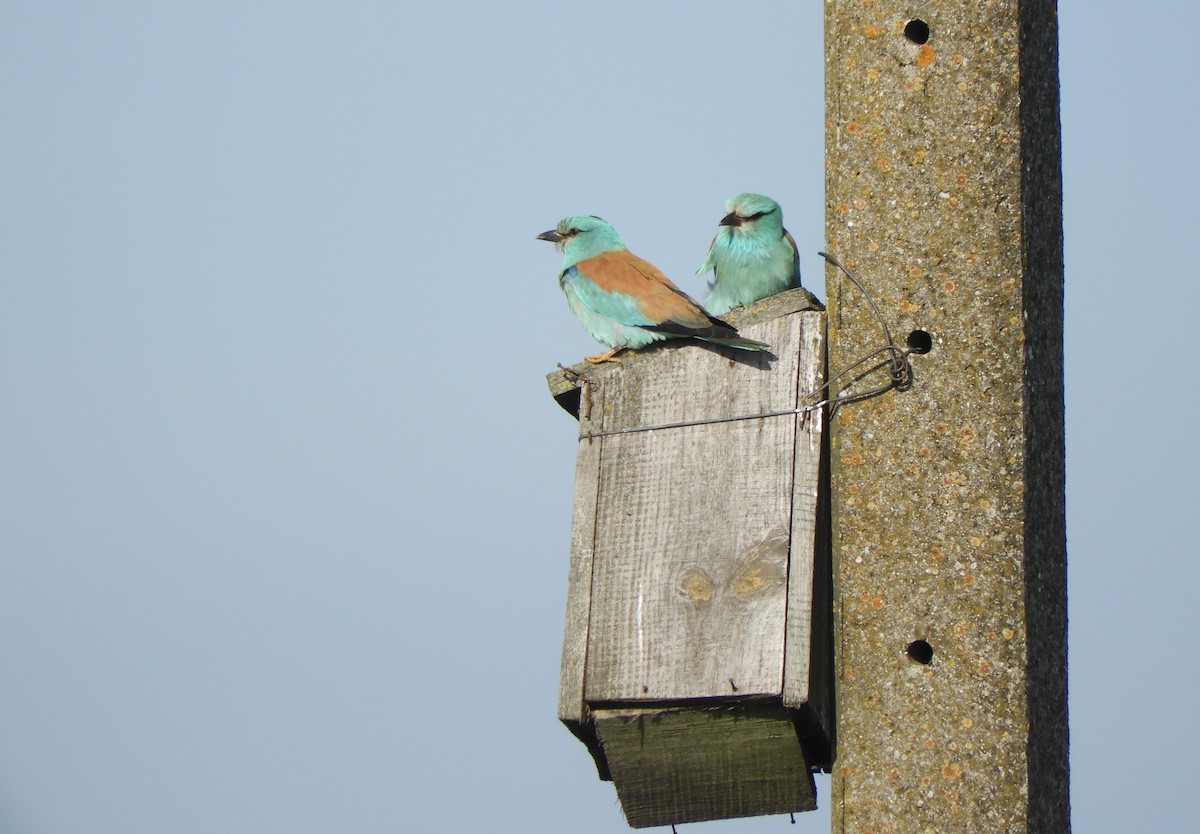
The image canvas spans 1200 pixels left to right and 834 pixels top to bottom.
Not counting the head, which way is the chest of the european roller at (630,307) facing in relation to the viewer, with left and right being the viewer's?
facing to the left of the viewer

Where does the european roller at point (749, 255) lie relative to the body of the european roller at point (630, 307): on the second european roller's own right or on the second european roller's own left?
on the second european roller's own right
